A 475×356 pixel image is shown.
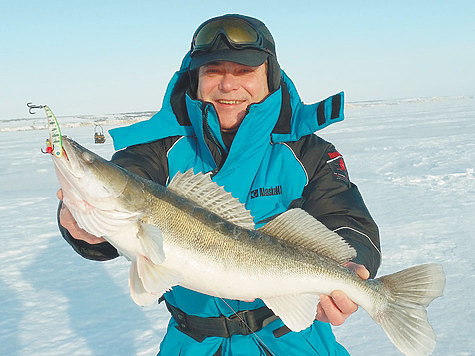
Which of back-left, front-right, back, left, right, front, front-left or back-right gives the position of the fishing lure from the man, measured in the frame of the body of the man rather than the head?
front-right

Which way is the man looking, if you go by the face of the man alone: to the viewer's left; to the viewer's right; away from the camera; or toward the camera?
toward the camera

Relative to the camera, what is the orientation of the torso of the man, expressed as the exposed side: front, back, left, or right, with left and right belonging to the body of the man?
front
